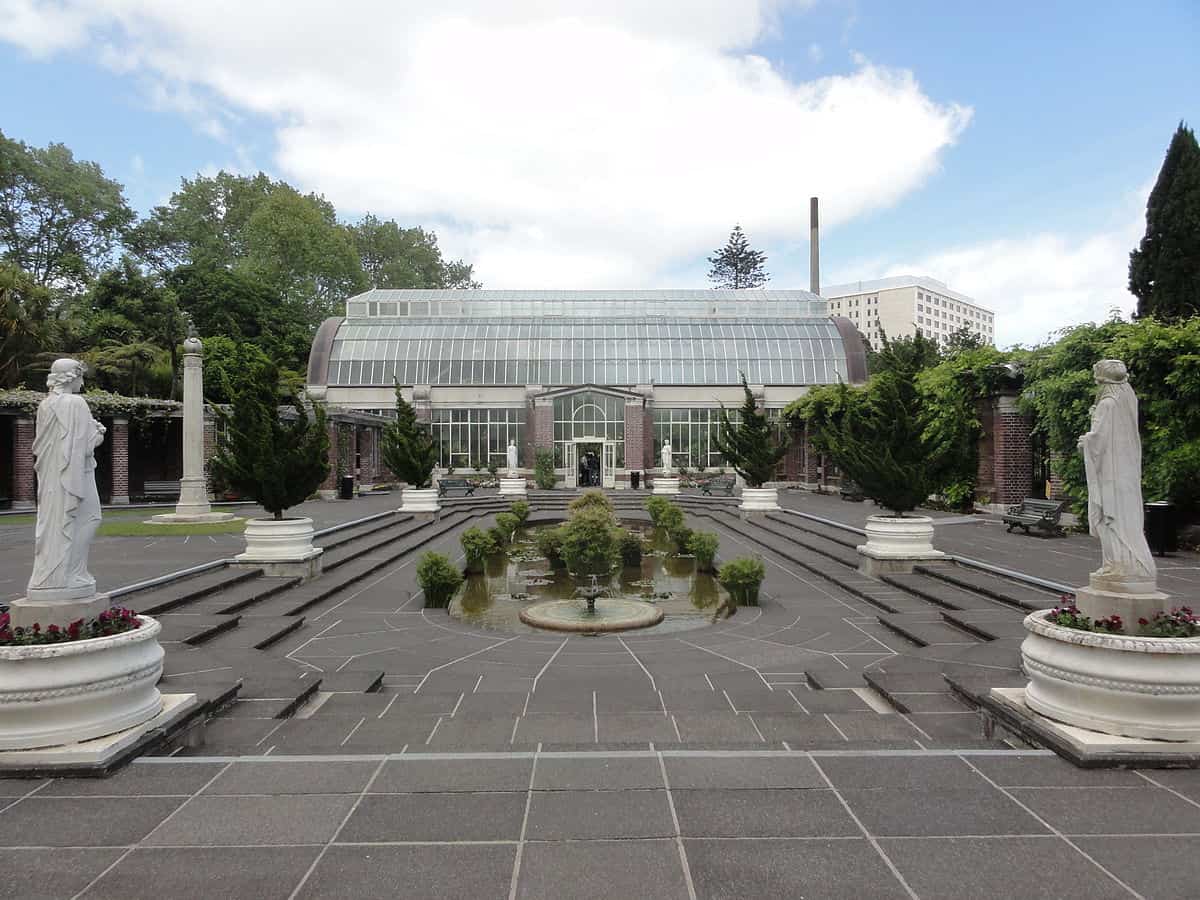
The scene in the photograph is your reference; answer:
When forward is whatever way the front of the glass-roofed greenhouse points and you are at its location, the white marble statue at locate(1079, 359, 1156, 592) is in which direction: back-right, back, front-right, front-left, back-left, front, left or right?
front

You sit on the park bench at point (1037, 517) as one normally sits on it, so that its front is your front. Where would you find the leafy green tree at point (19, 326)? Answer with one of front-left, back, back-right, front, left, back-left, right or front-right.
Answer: front-right

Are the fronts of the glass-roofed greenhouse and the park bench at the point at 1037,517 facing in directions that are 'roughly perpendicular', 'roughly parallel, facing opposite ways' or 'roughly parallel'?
roughly perpendicular

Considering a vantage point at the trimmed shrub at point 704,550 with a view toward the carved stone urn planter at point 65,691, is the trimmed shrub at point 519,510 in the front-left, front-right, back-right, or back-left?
back-right

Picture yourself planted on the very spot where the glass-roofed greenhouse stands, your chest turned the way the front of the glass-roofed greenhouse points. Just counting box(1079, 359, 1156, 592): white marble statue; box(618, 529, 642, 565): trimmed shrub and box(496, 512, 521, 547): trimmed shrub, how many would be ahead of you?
3

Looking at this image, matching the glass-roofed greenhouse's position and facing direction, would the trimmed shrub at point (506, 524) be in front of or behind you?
in front

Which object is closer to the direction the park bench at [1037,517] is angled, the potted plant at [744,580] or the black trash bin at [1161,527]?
the potted plant

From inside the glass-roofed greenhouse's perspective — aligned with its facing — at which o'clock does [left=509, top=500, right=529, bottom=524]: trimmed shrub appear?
The trimmed shrub is roughly at 12 o'clock from the glass-roofed greenhouse.

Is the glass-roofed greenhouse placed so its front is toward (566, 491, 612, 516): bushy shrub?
yes

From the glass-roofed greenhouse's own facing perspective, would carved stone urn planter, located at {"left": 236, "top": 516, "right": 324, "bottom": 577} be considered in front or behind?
in front

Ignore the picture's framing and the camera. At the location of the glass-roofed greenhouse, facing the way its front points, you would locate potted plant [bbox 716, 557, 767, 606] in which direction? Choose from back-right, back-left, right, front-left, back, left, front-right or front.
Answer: front

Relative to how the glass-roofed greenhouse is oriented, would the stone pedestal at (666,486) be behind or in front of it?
in front

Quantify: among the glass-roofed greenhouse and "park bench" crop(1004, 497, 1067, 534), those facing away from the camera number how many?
0

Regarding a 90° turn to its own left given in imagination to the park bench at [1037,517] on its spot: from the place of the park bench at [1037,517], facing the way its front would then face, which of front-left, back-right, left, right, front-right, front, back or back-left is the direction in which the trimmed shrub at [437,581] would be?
right

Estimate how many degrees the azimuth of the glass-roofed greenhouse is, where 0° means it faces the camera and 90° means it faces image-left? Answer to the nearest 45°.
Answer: approximately 0°

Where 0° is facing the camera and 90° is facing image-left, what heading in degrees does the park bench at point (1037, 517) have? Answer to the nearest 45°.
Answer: approximately 45°

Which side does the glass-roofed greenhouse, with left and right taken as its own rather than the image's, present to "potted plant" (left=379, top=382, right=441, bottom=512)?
front

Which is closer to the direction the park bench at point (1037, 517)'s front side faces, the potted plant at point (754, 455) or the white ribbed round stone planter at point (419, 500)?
the white ribbed round stone planter
